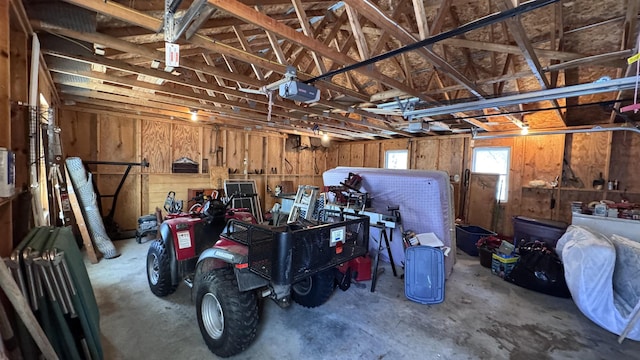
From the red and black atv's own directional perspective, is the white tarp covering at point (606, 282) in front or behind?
behind

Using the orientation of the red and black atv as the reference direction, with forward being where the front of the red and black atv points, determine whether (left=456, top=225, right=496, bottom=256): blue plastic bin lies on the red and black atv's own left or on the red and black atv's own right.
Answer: on the red and black atv's own right

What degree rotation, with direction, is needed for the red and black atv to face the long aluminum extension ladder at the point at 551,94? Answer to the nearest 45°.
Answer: approximately 135° to its right

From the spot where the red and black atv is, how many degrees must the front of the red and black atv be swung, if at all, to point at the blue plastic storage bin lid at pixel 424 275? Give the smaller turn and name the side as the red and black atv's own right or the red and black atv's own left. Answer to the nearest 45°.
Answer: approximately 135° to the red and black atv's own right

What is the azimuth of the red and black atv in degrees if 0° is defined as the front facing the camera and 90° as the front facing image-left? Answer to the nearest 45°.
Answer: approximately 135°

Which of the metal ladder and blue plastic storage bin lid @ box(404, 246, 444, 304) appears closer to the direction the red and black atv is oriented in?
the metal ladder
